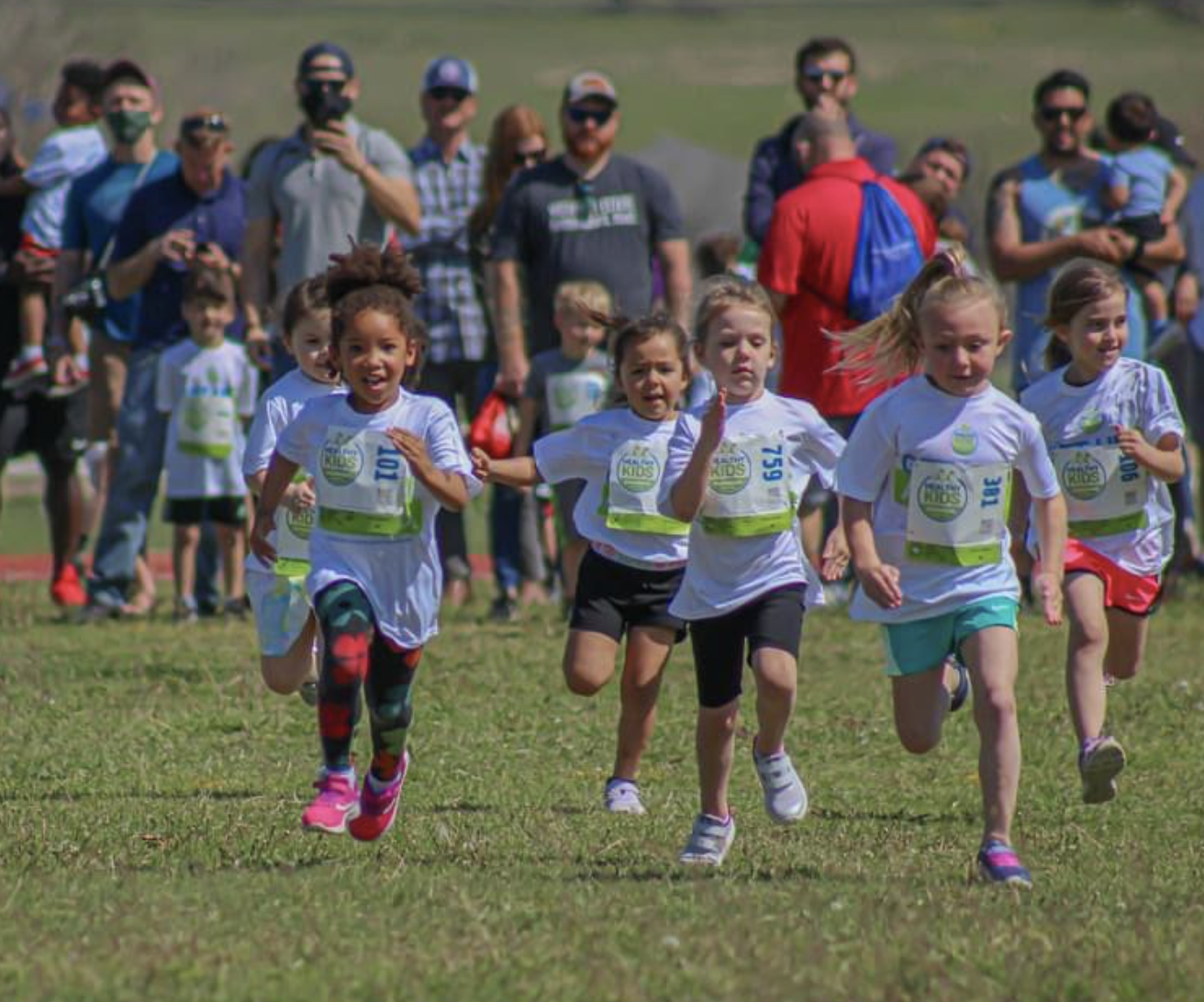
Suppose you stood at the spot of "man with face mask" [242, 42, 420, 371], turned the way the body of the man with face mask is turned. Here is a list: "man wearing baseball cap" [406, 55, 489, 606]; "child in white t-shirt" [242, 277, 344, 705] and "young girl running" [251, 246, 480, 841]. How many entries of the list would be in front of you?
2

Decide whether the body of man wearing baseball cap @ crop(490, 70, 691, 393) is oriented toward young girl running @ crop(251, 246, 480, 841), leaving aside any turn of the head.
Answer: yes

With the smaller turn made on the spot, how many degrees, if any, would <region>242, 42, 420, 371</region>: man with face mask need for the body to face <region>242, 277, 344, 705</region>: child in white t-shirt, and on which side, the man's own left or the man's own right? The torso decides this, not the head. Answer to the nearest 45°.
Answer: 0° — they already face them

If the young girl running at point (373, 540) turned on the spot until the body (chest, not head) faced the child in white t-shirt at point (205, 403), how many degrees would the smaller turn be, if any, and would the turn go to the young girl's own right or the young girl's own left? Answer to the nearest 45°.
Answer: approximately 180°

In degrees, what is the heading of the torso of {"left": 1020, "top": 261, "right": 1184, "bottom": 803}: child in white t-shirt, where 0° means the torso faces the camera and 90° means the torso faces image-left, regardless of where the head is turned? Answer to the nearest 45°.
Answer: approximately 0°

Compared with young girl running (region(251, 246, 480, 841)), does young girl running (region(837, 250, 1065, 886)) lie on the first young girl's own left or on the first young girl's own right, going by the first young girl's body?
on the first young girl's own left

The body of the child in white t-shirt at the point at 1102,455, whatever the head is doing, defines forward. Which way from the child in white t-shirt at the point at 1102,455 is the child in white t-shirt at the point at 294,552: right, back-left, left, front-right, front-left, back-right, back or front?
right

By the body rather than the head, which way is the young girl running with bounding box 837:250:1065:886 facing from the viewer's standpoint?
toward the camera

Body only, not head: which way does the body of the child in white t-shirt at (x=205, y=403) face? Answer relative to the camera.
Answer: toward the camera

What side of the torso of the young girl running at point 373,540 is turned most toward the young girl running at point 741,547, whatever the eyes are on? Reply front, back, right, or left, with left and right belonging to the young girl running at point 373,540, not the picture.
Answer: left

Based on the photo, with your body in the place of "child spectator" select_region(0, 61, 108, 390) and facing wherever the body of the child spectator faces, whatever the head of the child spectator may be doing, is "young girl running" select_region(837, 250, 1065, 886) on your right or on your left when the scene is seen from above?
on your left

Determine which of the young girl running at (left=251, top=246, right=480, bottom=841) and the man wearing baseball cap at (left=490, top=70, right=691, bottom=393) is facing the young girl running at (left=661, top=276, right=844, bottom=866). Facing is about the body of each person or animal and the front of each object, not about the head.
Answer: the man wearing baseball cap
